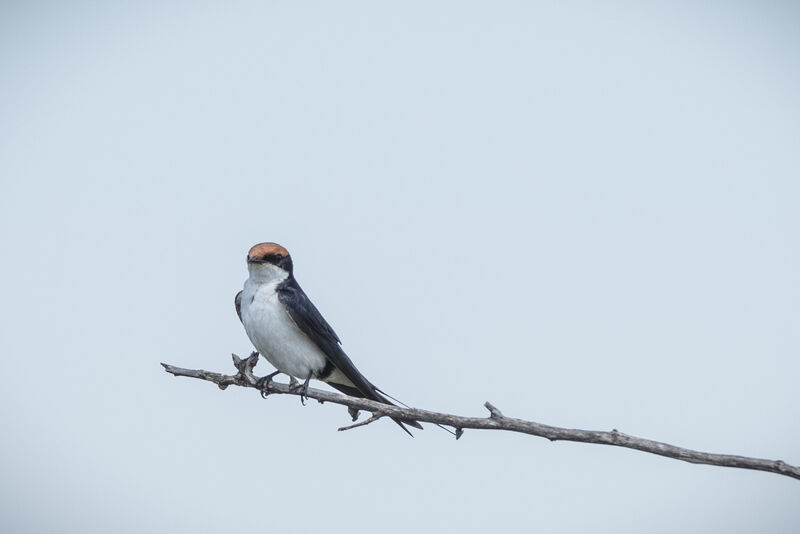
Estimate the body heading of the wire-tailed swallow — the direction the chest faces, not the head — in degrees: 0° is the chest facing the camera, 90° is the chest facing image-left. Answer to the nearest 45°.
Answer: approximately 45°
